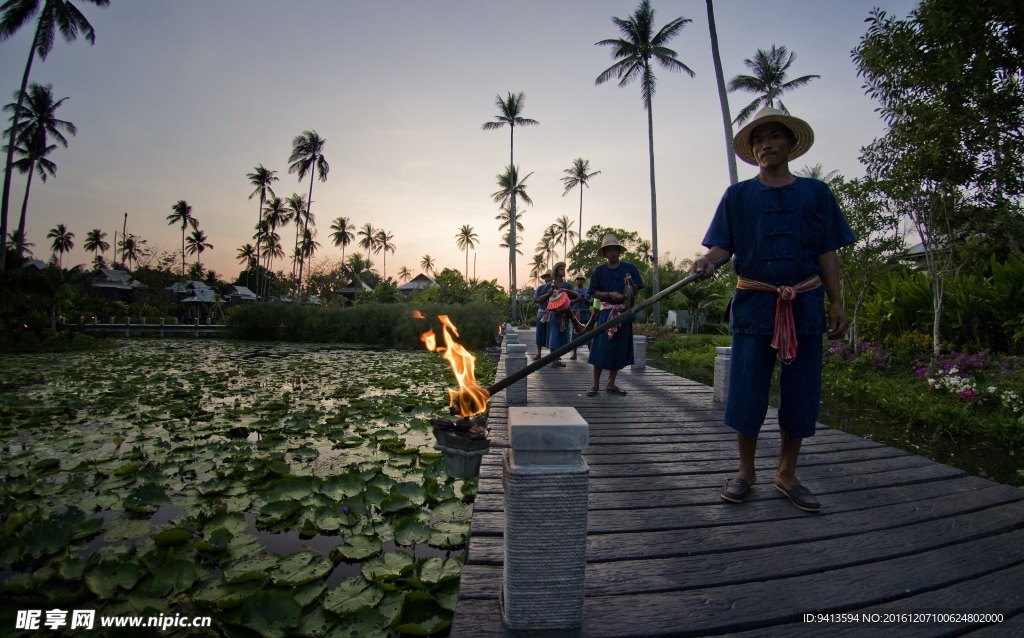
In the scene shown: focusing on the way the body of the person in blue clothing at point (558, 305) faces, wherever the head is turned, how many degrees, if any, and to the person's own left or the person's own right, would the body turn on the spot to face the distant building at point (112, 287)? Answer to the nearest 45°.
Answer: approximately 135° to the person's own right

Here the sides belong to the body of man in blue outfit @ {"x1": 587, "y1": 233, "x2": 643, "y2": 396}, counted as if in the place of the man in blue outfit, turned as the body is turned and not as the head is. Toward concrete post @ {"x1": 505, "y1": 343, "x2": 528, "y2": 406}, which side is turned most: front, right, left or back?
right

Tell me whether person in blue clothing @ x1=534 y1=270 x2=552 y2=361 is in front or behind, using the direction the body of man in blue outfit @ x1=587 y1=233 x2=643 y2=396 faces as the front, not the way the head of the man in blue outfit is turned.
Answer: behind

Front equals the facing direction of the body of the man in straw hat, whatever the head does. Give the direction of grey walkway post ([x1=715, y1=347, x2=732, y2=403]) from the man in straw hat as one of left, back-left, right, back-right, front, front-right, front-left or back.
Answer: back

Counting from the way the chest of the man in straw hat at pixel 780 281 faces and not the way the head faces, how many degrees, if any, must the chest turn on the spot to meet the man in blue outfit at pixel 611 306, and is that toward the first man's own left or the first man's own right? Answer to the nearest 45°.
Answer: approximately 135° to the first man's own right

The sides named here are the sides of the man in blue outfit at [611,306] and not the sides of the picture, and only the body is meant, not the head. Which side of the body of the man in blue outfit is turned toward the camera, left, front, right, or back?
front

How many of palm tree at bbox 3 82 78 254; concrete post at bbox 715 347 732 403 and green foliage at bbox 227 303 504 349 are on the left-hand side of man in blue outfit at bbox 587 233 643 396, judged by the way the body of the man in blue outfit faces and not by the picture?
1

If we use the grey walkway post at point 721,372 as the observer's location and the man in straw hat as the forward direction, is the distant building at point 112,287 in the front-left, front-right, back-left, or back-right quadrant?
back-right

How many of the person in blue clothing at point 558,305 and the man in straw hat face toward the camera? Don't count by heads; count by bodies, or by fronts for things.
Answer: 2

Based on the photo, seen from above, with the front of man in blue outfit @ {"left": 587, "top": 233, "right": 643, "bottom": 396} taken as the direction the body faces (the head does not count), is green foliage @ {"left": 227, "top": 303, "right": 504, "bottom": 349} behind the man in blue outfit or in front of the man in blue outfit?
behind

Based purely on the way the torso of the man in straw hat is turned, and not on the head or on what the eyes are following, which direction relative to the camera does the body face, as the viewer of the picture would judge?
toward the camera
